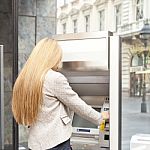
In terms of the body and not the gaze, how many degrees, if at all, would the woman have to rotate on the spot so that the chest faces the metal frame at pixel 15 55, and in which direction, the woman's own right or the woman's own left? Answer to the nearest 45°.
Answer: approximately 45° to the woman's own left

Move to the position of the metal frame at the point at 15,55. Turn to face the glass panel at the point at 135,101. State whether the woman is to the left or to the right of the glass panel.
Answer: right

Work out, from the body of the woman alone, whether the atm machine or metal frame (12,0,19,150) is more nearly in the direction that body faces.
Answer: the atm machine

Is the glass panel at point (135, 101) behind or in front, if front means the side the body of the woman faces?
in front

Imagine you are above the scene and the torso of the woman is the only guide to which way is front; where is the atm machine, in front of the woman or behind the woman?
in front

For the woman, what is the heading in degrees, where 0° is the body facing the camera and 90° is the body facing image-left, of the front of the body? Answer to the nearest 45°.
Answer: approximately 225°

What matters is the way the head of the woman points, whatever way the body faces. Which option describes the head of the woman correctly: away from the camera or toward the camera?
away from the camera
